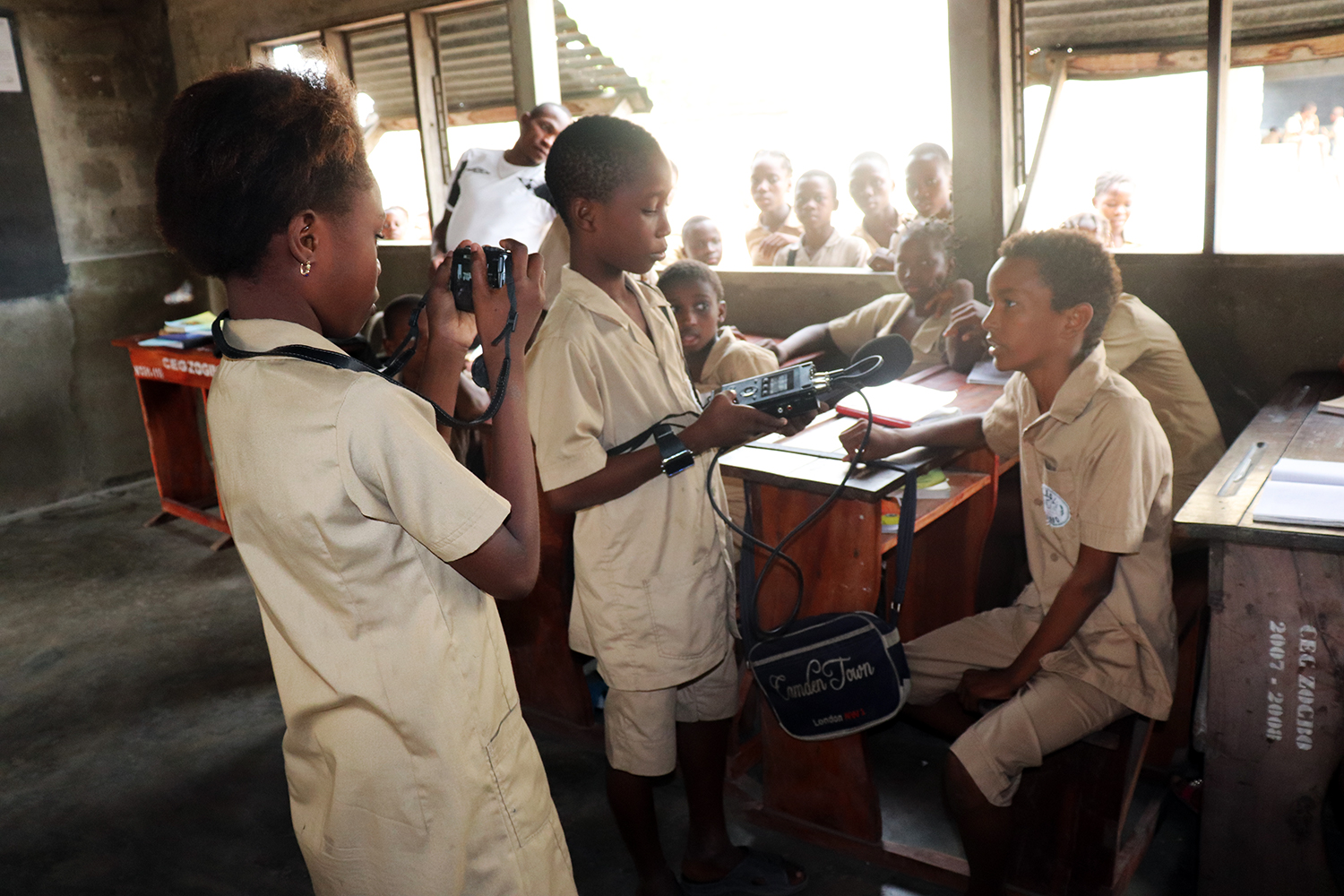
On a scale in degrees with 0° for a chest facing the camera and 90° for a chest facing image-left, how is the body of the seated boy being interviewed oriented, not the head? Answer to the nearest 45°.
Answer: approximately 45°

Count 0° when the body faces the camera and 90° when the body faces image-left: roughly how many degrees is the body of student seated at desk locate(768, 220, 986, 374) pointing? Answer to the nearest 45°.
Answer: approximately 45°

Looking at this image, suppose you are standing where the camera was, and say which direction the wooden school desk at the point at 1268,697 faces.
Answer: facing to the left of the viewer

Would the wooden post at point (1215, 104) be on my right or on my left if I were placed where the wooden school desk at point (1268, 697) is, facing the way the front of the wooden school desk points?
on my right

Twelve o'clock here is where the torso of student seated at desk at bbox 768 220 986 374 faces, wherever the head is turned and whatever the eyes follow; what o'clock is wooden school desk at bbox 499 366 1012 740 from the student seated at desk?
The wooden school desk is roughly at 12 o'clock from the student seated at desk.

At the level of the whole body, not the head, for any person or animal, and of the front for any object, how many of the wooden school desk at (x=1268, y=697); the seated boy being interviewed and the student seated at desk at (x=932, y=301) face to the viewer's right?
0

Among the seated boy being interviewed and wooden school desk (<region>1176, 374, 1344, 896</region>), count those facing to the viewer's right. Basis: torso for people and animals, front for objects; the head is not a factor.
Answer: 0

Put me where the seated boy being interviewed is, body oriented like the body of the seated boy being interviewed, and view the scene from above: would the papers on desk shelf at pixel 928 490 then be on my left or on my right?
on my right

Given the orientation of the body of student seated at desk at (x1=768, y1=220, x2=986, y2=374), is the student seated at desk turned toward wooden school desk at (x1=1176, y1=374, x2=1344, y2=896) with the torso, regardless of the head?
no

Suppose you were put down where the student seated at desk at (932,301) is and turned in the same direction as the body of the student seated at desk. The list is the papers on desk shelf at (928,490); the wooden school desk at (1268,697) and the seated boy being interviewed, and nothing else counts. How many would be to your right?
0
